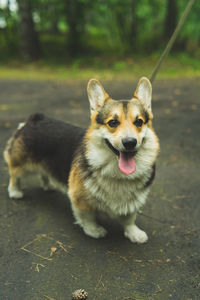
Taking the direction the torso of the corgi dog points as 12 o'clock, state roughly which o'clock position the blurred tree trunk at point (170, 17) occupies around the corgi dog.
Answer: The blurred tree trunk is roughly at 8 o'clock from the corgi dog.

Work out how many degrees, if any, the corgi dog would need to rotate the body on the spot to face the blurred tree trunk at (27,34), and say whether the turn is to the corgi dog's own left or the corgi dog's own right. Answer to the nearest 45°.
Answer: approximately 135° to the corgi dog's own left

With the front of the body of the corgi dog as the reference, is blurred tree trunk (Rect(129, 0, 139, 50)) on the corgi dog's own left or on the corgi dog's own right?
on the corgi dog's own left

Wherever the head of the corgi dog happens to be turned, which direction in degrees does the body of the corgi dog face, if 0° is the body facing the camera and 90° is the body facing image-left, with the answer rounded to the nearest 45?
approximately 315°

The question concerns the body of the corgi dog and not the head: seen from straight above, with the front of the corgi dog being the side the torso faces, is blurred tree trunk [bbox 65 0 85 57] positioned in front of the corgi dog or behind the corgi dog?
behind
